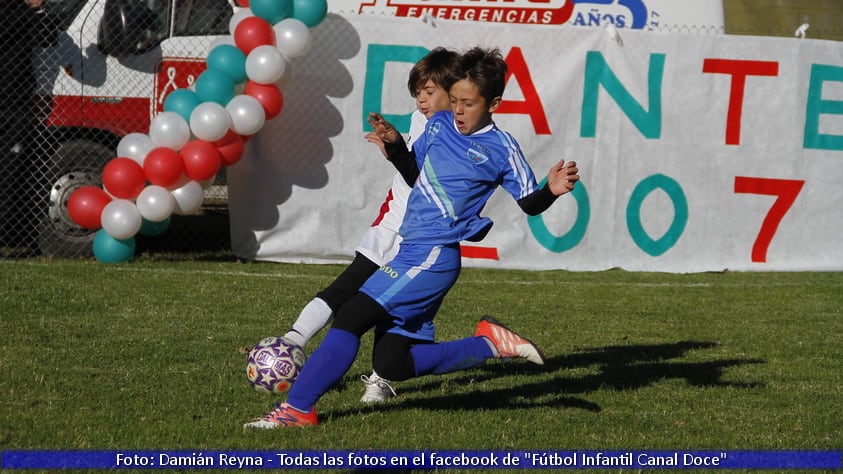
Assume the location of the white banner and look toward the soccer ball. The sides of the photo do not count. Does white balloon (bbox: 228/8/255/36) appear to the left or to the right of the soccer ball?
right

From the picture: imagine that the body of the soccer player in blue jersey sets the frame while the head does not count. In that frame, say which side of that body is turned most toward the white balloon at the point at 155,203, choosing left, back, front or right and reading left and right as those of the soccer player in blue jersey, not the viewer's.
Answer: right

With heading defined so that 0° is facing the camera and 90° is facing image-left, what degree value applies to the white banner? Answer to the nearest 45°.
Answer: approximately 0°

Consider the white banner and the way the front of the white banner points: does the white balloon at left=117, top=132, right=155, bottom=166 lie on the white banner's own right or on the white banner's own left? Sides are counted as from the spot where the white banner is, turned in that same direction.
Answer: on the white banner's own right

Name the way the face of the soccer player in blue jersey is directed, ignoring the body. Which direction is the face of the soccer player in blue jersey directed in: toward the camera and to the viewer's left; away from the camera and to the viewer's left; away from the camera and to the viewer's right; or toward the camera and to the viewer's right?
toward the camera and to the viewer's left

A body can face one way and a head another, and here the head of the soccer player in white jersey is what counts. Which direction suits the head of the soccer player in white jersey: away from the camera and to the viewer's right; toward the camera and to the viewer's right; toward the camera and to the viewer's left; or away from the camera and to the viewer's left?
toward the camera and to the viewer's left

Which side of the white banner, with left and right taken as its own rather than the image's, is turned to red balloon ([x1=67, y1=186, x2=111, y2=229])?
right

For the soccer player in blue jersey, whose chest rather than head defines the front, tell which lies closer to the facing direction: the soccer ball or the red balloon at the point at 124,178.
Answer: the soccer ball

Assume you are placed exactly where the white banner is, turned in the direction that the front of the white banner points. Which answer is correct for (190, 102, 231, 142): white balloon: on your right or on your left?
on your right

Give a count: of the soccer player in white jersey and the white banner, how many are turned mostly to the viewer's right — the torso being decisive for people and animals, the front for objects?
0

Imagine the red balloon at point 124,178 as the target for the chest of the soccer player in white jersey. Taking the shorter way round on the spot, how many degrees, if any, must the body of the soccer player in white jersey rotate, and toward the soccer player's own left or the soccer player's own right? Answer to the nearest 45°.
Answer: approximately 90° to the soccer player's own right
